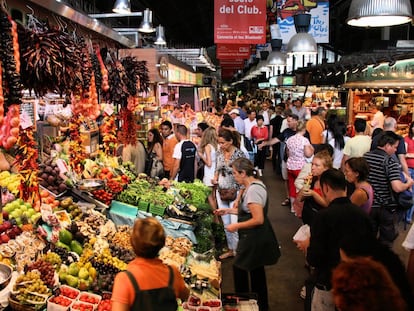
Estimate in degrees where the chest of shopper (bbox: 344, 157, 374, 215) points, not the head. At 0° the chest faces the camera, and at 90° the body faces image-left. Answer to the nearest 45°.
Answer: approximately 90°

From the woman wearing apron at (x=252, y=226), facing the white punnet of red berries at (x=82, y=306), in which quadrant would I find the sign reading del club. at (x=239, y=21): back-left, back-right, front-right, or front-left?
back-right

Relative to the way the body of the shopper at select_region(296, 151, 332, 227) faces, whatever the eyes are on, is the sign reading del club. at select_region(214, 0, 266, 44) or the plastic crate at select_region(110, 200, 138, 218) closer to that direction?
the plastic crate

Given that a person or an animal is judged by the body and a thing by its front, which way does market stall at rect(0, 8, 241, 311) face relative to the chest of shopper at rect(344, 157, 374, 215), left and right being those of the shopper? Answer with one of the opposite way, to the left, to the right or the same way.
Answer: the opposite way

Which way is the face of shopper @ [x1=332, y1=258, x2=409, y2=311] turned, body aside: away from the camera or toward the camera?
away from the camera

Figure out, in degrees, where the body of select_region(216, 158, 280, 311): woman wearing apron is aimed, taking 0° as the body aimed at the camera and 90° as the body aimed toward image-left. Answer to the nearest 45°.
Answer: approximately 90°
